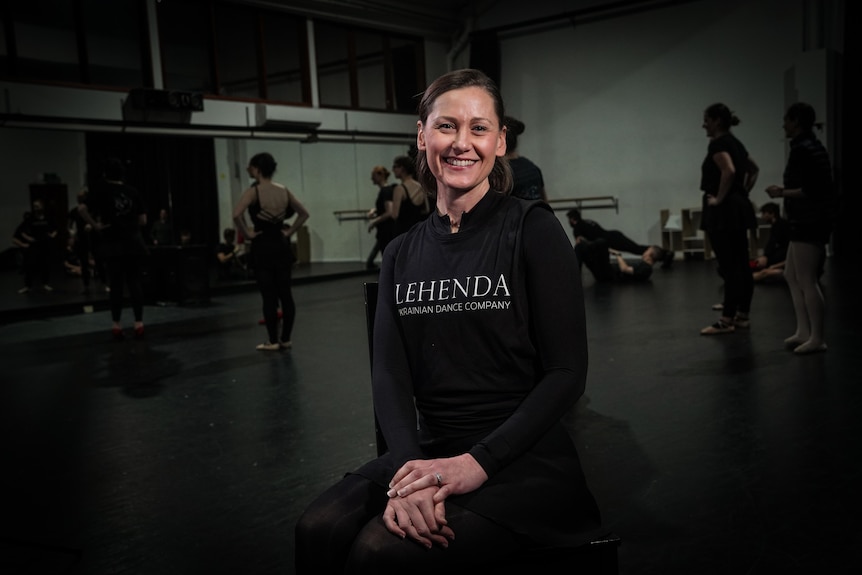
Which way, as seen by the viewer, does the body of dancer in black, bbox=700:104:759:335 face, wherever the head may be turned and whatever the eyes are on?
to the viewer's left

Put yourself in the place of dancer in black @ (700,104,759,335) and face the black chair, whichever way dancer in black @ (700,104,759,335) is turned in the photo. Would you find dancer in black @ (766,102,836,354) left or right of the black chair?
left

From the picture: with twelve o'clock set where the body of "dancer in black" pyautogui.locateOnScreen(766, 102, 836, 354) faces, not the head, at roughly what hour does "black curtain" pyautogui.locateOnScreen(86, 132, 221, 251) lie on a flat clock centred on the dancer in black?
The black curtain is roughly at 1 o'clock from the dancer in black.

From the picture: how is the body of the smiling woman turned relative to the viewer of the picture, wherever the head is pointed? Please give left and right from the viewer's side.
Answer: facing the viewer and to the left of the viewer

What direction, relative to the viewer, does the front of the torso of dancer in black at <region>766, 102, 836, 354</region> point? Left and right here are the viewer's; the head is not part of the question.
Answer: facing to the left of the viewer

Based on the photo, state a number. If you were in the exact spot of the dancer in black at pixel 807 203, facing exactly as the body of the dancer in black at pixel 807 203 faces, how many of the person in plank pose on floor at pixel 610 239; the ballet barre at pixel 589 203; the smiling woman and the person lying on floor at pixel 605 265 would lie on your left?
1

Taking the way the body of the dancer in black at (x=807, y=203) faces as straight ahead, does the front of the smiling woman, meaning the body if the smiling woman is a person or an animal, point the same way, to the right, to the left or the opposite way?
to the left

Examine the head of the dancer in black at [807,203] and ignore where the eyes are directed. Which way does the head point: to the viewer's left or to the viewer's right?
to the viewer's left

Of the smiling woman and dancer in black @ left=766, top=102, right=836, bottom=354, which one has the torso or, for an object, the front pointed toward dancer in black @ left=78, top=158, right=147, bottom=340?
dancer in black @ left=766, top=102, right=836, bottom=354

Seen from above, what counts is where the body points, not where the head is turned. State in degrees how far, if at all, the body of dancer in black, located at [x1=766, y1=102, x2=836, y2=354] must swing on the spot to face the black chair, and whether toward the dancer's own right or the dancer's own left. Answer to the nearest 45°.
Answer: approximately 90° to the dancer's own left

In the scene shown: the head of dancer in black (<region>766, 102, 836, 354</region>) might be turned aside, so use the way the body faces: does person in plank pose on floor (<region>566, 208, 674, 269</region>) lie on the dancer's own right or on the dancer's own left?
on the dancer's own right
